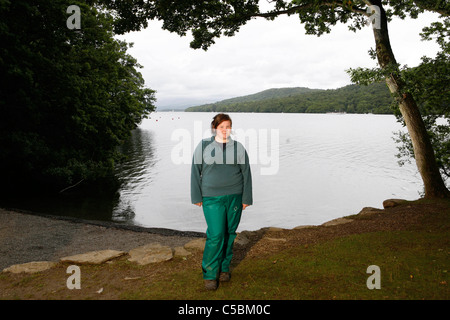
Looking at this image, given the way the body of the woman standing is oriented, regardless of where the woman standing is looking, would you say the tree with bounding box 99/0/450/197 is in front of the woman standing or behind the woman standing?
behind

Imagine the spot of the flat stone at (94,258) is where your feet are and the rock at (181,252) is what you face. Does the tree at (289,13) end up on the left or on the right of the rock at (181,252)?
left

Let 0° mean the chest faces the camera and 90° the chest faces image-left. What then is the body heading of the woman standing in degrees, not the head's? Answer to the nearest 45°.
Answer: approximately 0°

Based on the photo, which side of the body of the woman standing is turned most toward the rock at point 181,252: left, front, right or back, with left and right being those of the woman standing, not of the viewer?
back

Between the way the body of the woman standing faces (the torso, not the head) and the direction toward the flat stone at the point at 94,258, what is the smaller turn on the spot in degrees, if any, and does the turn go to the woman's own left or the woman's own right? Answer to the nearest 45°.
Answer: approximately 135° to the woman's own right

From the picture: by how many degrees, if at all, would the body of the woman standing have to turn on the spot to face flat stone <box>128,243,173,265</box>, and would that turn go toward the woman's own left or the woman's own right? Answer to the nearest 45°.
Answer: approximately 135° to the woman's own right

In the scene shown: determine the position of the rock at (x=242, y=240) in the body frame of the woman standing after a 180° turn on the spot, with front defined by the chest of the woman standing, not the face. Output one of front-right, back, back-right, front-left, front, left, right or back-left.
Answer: front

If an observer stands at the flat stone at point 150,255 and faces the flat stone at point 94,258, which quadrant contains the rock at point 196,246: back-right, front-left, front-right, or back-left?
back-right

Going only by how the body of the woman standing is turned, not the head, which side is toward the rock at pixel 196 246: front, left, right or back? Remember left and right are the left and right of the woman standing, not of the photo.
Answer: back
